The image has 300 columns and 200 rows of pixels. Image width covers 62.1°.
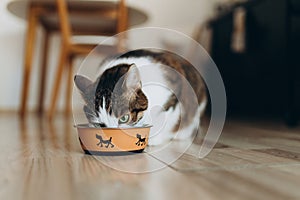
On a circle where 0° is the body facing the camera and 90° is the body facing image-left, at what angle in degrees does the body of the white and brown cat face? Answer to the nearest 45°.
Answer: approximately 45°
